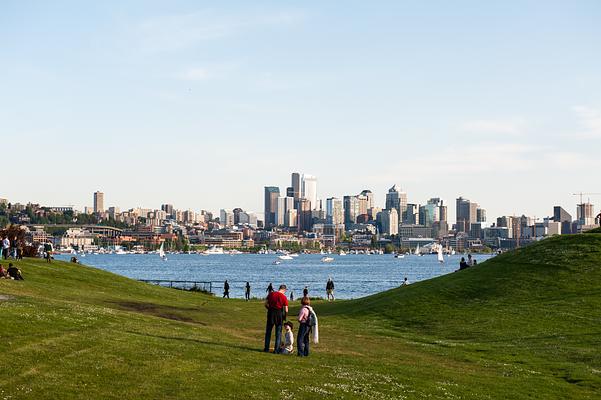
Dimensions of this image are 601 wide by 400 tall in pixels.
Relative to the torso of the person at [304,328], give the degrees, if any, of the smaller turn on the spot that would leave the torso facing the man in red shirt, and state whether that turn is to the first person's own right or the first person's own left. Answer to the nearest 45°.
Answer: approximately 45° to the first person's own left

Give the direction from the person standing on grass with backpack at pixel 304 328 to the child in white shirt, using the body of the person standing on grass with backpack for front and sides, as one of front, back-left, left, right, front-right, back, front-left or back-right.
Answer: front

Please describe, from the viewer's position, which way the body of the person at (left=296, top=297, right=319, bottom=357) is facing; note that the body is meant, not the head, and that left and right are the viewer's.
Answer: facing away from the viewer and to the left of the viewer
